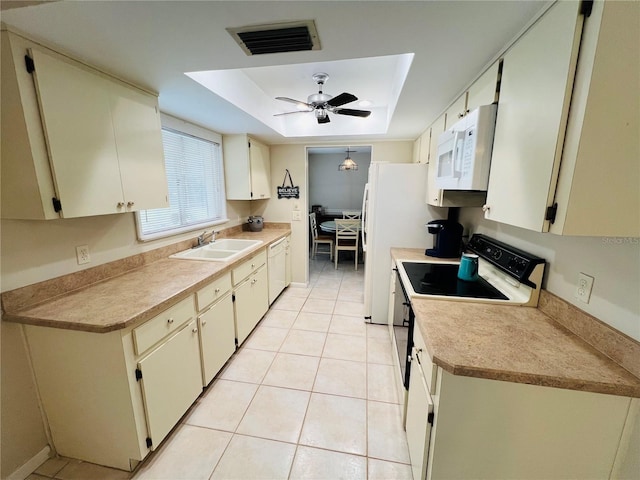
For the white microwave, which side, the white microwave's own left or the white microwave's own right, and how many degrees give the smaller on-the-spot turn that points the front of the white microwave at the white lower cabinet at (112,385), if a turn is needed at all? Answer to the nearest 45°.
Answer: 0° — it already faces it

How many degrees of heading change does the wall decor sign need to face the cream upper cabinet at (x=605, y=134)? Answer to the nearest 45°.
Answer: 0° — it already faces it

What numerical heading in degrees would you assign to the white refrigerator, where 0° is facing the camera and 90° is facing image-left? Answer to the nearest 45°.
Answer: approximately 90°

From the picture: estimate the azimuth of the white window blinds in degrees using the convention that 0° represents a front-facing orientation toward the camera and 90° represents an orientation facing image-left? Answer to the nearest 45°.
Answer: approximately 315°

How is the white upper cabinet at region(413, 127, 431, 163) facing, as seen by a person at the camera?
facing to the left of the viewer

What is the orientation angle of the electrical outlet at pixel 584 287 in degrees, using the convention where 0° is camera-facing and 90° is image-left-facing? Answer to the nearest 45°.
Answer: approximately 45°

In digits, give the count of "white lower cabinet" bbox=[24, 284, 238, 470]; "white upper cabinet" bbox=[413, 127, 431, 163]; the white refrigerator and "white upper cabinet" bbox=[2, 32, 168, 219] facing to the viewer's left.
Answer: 2

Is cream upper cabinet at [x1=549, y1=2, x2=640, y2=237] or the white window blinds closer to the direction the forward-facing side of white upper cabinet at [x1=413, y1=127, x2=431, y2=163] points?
the white window blinds

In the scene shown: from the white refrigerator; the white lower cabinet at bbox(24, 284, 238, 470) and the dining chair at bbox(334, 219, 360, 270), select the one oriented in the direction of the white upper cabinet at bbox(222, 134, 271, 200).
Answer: the white refrigerator

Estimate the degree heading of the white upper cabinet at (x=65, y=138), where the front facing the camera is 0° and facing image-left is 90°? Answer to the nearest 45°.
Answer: approximately 315°

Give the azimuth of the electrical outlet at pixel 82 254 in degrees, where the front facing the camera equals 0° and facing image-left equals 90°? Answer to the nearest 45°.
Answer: approximately 315°

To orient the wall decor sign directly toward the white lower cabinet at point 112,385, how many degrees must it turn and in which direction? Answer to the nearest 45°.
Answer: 0° — it already faces it
